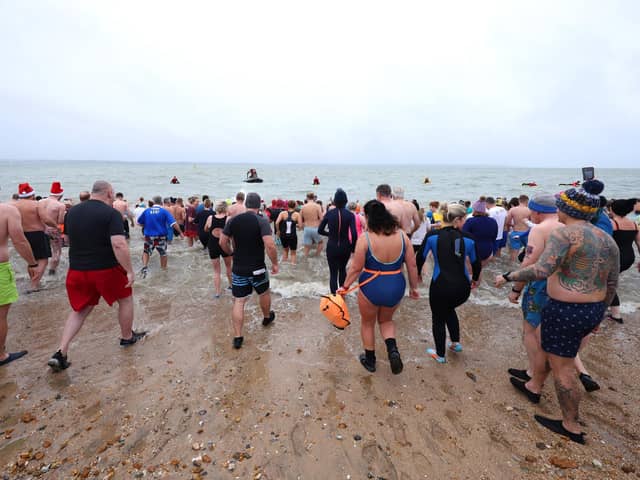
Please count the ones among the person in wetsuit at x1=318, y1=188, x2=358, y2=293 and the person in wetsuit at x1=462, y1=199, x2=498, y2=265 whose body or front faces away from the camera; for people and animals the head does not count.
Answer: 2

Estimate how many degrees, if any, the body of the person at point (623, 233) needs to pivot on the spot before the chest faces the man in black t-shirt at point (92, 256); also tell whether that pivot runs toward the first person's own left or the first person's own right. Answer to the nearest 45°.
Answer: approximately 90° to the first person's own left

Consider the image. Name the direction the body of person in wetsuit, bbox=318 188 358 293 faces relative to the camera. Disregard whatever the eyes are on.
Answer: away from the camera

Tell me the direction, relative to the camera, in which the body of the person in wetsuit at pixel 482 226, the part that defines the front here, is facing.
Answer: away from the camera

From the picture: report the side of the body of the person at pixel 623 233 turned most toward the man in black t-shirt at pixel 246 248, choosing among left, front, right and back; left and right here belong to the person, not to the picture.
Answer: left

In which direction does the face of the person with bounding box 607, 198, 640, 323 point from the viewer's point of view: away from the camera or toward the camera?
away from the camera

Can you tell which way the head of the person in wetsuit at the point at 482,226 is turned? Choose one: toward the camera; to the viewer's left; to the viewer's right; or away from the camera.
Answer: away from the camera

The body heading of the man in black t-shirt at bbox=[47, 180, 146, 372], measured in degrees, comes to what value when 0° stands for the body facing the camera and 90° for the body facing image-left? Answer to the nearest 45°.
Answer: approximately 225°

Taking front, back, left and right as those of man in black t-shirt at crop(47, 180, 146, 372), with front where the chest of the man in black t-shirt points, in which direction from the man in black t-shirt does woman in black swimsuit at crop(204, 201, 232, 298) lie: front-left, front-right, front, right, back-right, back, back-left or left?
front

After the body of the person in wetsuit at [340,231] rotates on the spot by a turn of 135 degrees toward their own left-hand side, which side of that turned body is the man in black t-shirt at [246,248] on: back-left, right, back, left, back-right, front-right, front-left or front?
front

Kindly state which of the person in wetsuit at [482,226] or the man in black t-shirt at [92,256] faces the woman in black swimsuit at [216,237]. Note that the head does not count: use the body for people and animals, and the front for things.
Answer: the man in black t-shirt

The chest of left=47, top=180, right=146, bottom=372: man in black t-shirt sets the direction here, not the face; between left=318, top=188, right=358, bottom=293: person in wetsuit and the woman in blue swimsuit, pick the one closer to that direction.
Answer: the person in wetsuit
